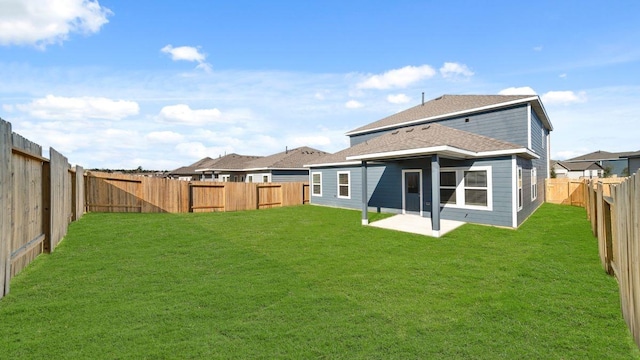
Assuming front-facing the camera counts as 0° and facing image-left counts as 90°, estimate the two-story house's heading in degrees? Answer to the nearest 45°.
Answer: approximately 225°

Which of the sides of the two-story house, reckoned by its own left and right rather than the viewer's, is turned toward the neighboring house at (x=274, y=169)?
left
